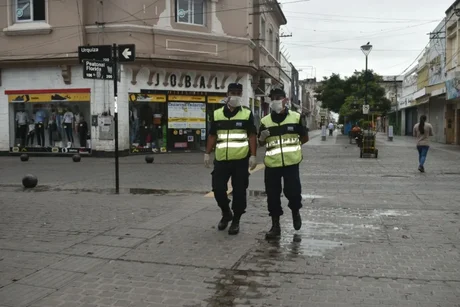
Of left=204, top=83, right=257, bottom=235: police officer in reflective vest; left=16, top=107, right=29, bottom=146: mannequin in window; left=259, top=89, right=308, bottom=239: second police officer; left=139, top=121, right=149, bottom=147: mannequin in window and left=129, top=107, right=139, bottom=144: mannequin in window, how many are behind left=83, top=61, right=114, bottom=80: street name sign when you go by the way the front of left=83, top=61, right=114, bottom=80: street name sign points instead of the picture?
3

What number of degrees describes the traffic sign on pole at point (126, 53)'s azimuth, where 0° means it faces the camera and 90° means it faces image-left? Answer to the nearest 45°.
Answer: approximately 0°

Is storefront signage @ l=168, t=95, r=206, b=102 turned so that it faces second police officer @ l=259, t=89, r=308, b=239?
yes

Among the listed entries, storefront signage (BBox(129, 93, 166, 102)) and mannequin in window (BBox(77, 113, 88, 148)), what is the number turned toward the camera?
2

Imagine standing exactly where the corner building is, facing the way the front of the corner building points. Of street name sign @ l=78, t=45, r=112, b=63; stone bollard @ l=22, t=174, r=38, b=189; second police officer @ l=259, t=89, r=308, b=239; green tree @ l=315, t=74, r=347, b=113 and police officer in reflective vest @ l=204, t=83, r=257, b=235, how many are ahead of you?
4
